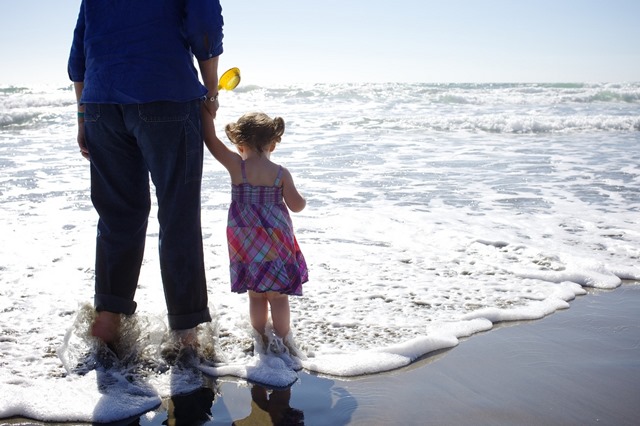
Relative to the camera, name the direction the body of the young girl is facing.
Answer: away from the camera

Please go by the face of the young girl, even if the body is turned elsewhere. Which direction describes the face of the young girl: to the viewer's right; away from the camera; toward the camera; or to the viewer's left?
away from the camera

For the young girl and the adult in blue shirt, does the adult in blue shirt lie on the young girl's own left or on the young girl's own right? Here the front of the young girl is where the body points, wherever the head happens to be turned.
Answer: on the young girl's own left
